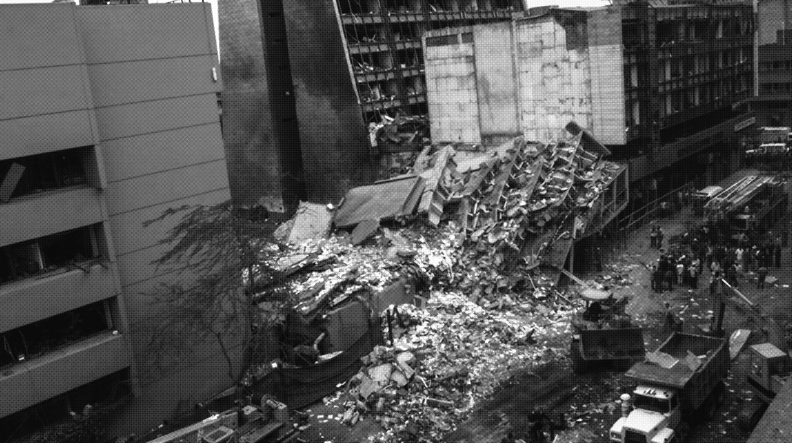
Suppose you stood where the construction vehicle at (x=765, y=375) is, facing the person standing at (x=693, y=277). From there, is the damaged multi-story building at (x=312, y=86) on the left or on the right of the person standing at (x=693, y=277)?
left

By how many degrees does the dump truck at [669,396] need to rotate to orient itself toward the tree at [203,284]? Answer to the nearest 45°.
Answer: approximately 45° to its right

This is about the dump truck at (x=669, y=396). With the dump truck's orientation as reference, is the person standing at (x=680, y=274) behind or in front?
behind

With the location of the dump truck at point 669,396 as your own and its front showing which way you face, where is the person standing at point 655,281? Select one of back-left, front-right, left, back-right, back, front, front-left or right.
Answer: back-right

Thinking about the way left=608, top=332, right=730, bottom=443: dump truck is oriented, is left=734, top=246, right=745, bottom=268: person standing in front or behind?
behind

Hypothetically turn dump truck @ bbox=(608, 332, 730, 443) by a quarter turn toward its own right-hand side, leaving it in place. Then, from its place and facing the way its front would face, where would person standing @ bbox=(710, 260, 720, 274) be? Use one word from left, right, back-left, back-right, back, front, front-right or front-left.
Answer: front-right

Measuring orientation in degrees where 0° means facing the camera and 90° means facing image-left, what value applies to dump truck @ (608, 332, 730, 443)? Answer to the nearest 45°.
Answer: approximately 45°
